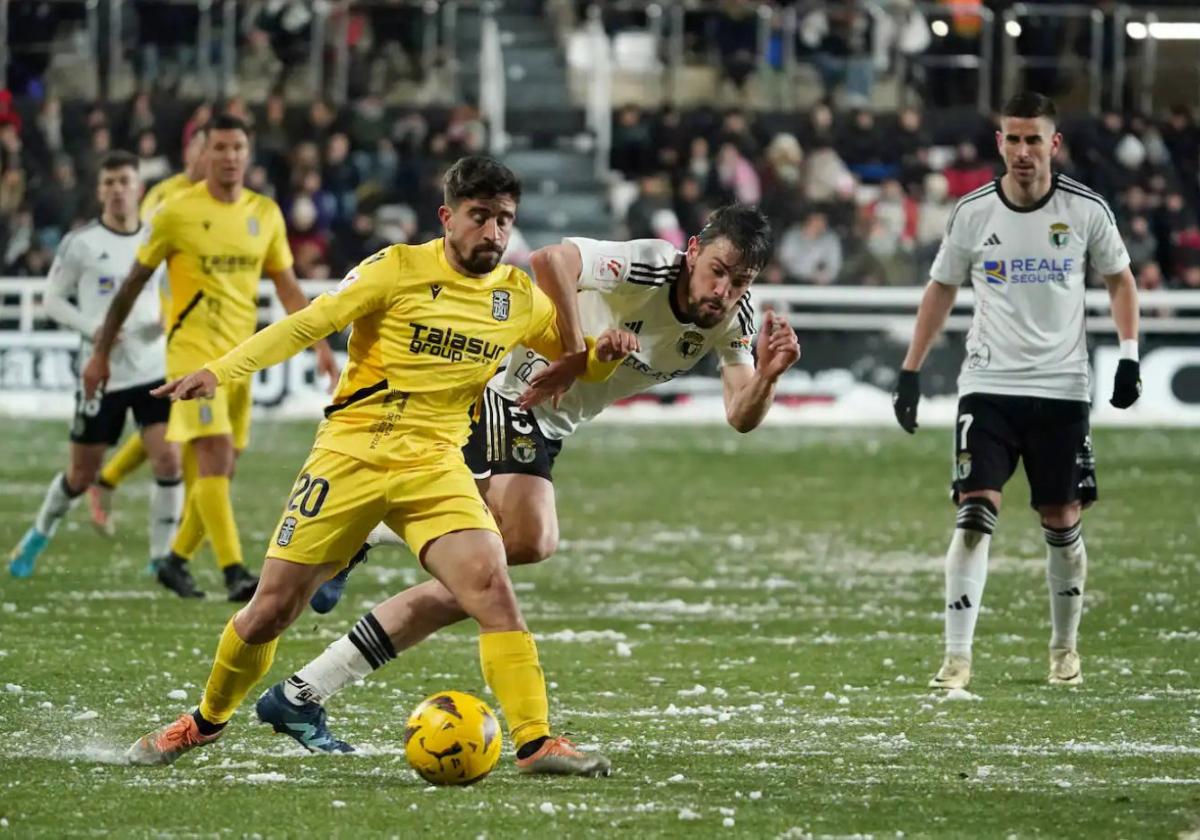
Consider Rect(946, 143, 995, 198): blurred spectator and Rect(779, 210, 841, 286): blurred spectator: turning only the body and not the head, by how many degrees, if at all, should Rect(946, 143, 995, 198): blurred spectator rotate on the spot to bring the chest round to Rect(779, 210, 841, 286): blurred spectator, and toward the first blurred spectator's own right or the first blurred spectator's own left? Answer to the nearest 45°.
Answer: approximately 45° to the first blurred spectator's own right

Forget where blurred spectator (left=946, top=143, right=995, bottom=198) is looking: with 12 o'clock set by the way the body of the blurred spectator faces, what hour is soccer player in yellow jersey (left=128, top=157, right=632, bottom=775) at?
The soccer player in yellow jersey is roughly at 12 o'clock from the blurred spectator.

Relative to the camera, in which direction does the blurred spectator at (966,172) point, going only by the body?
toward the camera

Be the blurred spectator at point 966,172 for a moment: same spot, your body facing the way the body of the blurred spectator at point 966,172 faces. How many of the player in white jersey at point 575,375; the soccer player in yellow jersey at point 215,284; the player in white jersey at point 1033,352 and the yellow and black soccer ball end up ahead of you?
4

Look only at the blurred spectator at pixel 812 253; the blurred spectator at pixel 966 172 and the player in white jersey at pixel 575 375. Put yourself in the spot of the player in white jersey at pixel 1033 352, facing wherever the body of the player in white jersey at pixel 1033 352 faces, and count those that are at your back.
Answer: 2

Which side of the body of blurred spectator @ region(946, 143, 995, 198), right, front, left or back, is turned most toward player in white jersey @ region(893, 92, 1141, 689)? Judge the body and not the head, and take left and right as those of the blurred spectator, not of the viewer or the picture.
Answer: front

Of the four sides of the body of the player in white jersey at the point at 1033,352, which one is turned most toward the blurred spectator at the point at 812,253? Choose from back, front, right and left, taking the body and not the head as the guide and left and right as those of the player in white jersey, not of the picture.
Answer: back

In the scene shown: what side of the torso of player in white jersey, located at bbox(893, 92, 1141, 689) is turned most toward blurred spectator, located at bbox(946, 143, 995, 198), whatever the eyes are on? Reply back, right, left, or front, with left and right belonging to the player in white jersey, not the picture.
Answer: back

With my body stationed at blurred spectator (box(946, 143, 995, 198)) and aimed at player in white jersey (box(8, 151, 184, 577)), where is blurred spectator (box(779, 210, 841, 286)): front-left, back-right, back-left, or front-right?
front-right

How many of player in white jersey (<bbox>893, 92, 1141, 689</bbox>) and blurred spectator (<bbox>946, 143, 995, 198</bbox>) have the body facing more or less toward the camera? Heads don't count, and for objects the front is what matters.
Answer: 2

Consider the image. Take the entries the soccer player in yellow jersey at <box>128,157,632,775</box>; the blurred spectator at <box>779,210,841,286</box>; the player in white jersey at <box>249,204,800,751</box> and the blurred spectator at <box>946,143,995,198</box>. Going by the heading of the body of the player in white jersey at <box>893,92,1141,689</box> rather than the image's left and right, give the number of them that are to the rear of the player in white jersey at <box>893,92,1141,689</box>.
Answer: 2

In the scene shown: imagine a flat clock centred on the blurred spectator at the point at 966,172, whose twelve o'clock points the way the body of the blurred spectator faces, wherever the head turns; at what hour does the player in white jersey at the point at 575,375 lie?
The player in white jersey is roughly at 12 o'clock from the blurred spectator.

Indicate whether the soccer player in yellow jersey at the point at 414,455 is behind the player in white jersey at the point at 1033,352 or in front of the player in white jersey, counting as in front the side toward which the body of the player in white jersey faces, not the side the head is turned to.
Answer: in front

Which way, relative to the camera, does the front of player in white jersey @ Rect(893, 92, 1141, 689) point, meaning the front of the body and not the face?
toward the camera
